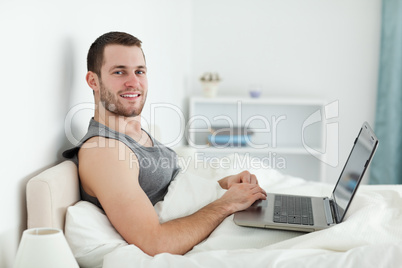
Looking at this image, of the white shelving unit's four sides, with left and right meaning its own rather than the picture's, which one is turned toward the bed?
front

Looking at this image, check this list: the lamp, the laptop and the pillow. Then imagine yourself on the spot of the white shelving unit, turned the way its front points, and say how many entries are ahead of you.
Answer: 3

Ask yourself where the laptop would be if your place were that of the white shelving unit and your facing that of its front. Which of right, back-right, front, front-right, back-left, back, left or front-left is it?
front

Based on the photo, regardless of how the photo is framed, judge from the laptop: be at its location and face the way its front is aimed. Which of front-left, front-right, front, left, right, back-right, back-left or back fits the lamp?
front-left

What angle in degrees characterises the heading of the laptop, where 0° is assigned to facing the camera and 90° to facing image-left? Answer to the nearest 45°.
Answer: approximately 90°

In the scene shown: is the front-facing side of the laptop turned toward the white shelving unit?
no

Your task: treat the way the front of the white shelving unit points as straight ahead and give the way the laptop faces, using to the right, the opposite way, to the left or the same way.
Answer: to the right

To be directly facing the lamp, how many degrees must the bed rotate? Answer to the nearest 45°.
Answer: approximately 135° to its right

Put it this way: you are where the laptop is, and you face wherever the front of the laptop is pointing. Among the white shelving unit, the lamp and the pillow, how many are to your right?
1

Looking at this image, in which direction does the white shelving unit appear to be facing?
toward the camera

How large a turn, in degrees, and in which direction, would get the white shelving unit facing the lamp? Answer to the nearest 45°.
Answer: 0° — it already faces it

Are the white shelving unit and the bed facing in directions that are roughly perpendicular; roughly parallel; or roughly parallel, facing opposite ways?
roughly perpendicular

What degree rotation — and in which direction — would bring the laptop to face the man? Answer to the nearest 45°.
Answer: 0° — it already faces them

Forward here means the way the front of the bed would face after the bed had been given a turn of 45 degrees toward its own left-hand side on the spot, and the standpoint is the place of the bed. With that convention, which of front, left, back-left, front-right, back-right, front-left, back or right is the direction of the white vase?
front-left

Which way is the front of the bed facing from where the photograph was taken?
facing to the right of the viewer
